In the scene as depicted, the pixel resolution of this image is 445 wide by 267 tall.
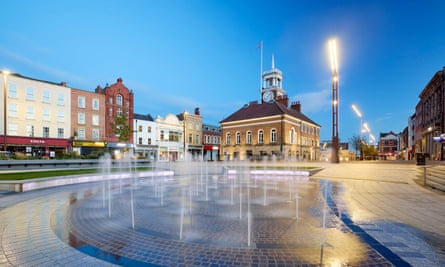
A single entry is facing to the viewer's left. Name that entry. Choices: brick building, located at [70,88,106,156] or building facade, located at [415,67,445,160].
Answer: the building facade

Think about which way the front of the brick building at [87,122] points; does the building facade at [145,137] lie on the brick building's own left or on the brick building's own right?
on the brick building's own left

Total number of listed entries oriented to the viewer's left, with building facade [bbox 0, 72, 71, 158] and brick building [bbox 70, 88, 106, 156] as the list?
0

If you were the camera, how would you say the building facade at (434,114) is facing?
facing to the left of the viewer

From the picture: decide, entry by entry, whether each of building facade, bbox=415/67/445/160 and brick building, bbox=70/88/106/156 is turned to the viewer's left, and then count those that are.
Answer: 1

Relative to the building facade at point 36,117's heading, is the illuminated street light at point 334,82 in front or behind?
in front

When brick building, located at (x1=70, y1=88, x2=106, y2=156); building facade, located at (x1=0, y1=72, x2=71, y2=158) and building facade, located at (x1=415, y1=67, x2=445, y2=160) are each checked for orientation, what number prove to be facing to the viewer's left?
1

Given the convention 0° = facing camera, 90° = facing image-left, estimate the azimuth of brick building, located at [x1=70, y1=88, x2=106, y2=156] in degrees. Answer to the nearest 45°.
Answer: approximately 315°
